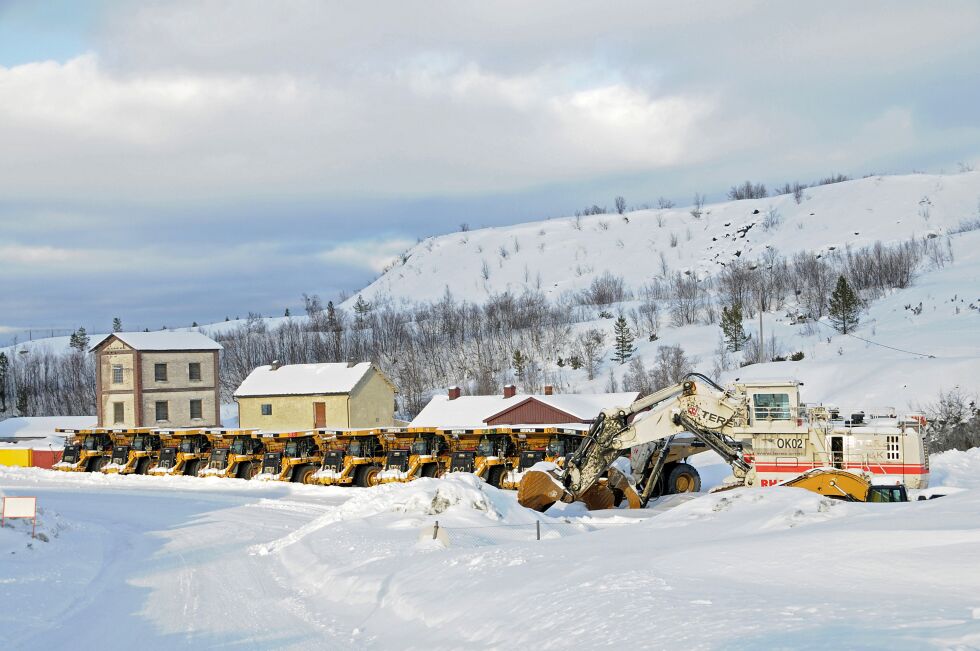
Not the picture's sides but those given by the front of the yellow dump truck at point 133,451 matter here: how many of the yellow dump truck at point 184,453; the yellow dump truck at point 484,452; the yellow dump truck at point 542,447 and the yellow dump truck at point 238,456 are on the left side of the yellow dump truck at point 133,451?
4

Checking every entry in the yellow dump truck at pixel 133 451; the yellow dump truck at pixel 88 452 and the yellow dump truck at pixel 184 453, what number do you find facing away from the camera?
0

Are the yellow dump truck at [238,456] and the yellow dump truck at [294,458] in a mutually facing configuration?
no

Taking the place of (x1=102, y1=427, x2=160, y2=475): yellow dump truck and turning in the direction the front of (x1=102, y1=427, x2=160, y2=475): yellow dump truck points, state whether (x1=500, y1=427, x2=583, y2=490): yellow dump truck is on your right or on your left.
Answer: on your left

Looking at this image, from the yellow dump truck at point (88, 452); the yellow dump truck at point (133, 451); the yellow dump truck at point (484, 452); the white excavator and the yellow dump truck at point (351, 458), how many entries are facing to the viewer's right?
0

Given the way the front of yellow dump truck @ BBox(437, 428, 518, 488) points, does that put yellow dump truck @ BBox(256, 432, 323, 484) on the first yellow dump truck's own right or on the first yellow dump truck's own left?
on the first yellow dump truck's own right

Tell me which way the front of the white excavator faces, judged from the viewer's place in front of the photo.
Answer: facing to the left of the viewer

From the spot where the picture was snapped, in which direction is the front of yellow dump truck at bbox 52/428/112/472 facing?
facing the viewer and to the left of the viewer

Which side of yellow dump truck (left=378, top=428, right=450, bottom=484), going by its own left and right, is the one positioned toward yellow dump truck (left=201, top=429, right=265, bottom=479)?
right

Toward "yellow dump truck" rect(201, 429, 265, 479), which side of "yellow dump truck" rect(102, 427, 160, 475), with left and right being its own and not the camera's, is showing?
left

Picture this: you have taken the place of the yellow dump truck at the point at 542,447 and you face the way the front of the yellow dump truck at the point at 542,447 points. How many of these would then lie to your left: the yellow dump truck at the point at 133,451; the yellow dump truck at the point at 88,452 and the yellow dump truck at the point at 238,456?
0

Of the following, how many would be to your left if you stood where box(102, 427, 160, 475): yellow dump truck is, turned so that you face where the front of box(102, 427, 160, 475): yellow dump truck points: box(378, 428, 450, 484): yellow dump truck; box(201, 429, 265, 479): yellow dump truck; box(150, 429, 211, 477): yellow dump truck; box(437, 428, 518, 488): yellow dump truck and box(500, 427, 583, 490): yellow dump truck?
5

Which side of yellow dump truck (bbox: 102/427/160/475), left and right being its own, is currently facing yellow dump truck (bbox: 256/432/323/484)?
left

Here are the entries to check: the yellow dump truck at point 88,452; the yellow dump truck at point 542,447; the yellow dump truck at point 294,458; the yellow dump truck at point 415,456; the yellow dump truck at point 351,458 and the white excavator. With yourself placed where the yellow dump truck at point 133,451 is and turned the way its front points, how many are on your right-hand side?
1

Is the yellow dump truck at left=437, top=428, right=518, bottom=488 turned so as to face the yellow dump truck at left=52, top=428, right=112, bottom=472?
no

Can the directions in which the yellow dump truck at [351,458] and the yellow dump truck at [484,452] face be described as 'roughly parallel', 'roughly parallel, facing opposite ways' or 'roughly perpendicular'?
roughly parallel

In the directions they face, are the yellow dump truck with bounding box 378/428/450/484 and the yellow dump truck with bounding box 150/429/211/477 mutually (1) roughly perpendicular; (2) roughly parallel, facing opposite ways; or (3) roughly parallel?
roughly parallel

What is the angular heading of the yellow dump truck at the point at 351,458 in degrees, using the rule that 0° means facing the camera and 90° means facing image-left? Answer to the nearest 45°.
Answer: approximately 45°

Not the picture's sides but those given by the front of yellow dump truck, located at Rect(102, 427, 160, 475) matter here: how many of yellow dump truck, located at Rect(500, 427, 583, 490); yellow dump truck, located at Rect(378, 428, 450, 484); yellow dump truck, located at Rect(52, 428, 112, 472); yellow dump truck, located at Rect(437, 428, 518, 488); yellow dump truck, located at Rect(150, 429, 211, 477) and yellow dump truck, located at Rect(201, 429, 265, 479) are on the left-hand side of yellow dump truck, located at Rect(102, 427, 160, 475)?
5

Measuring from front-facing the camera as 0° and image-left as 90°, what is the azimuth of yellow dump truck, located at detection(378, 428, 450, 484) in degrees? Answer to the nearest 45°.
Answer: approximately 45°

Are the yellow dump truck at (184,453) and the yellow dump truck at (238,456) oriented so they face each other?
no

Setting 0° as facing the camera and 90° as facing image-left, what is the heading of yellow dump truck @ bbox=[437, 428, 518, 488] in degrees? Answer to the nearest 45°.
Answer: approximately 45°
